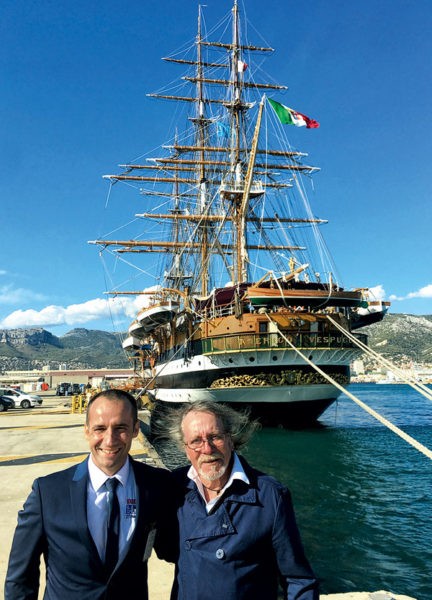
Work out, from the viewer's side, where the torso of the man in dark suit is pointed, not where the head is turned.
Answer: toward the camera

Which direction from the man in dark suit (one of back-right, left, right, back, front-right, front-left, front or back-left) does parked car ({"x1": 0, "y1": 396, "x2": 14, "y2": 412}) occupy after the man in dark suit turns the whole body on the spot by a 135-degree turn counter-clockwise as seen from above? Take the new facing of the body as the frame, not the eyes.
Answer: front-left

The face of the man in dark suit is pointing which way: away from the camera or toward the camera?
toward the camera

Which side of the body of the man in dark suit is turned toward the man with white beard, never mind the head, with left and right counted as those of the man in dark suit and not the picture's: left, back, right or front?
left
